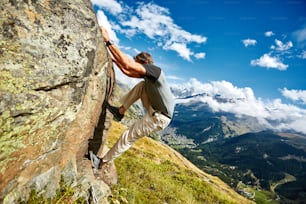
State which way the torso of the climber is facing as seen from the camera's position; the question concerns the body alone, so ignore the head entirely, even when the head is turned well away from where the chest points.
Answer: to the viewer's left
